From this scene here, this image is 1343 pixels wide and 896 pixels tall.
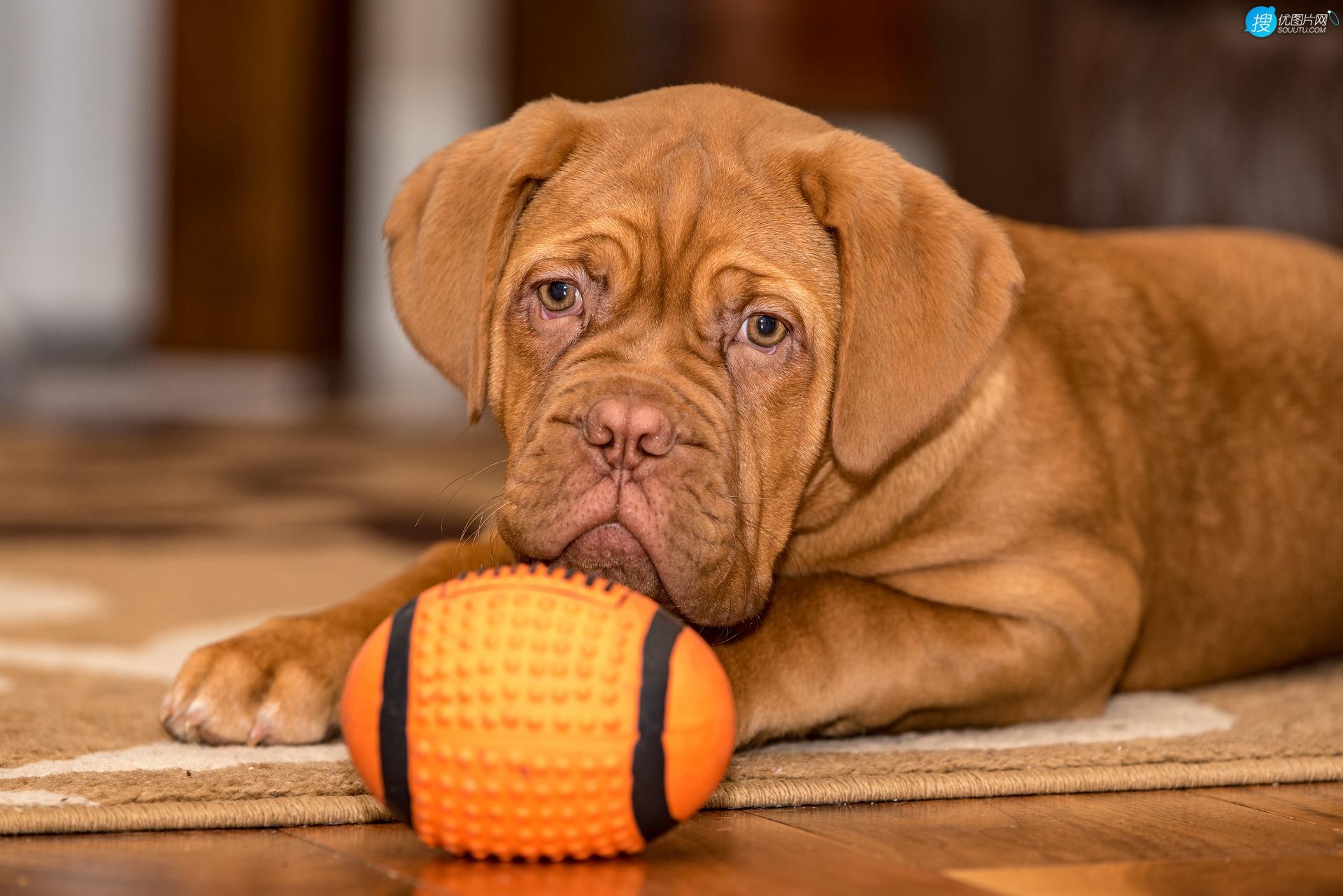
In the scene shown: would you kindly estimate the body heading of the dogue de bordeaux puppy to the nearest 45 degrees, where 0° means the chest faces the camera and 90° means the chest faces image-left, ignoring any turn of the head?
approximately 45°

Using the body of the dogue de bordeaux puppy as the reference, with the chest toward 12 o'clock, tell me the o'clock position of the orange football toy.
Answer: The orange football toy is roughly at 11 o'clock from the dogue de bordeaux puppy.
